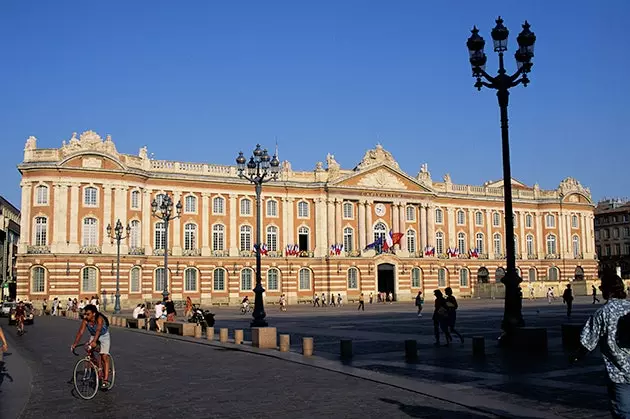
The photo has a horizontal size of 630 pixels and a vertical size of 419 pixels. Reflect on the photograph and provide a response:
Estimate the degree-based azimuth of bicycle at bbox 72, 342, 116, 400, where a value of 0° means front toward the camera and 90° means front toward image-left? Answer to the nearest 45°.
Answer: approximately 45°

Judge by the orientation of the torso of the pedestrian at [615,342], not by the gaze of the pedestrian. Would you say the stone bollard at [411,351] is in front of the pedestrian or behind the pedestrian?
in front

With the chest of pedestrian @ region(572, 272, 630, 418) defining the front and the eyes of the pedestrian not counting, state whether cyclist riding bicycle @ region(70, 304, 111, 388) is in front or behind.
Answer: in front

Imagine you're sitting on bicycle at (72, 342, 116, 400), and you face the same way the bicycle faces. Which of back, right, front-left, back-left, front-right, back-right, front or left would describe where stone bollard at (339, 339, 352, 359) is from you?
back

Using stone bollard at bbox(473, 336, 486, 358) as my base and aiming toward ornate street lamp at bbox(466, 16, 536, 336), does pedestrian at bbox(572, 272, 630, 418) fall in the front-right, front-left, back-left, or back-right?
back-right

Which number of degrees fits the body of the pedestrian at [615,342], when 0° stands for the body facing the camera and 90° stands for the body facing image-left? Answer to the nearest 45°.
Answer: approximately 135°

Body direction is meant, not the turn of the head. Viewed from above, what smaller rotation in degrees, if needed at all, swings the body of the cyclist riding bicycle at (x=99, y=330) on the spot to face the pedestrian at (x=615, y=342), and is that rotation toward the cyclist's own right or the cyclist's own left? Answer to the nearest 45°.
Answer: approximately 90° to the cyclist's own left

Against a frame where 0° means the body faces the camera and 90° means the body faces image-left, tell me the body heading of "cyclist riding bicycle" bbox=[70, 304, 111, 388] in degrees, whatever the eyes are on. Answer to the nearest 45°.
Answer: approximately 45°

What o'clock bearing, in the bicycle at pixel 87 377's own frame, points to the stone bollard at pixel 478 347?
The stone bollard is roughly at 7 o'clock from the bicycle.

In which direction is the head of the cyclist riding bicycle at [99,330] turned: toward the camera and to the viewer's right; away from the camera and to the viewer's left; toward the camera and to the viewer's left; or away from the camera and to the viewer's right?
toward the camera and to the viewer's left
